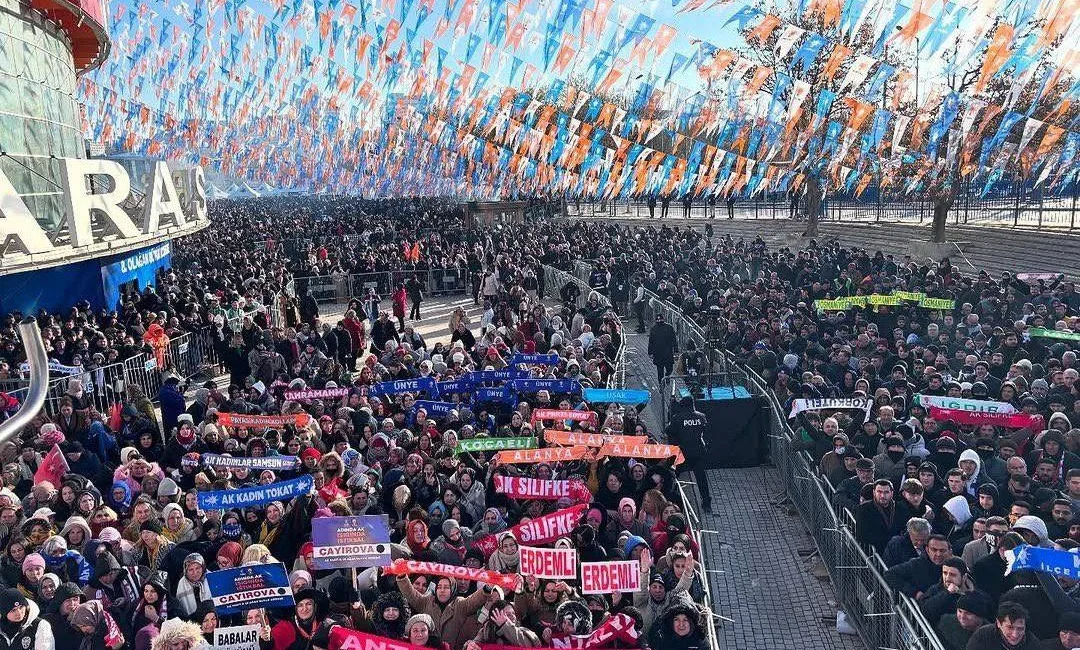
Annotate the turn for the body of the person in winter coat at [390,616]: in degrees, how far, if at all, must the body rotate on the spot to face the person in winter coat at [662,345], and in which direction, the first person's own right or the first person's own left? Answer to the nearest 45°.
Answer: approximately 135° to the first person's own left

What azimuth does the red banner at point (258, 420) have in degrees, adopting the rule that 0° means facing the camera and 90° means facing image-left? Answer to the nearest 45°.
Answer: approximately 0°

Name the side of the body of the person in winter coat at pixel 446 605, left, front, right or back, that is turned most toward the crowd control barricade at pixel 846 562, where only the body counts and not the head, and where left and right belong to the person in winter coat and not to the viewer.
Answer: left

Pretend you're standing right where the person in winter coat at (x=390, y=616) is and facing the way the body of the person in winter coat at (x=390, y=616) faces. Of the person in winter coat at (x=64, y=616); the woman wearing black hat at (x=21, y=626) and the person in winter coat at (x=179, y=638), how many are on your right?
3

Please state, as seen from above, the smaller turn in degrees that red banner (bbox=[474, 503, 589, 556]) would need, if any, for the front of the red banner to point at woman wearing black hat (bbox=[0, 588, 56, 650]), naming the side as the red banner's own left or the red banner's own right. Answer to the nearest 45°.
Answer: approximately 90° to the red banner's own right
